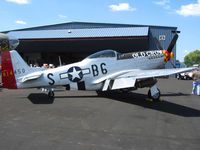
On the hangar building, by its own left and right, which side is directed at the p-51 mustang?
front

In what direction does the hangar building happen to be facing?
toward the camera
